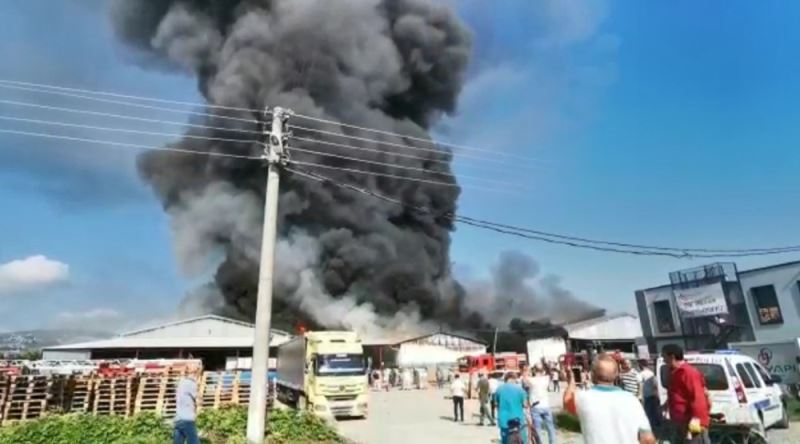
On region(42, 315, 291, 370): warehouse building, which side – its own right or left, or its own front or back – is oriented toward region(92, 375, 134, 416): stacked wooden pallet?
front

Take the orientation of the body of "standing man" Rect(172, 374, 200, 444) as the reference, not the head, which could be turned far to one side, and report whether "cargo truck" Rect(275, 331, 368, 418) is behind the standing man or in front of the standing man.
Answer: in front

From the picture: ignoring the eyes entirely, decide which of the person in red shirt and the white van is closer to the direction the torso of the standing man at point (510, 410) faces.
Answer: the white van

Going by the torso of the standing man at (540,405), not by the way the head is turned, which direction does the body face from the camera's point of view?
away from the camera

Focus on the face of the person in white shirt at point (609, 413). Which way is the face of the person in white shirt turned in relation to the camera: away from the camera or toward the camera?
away from the camera

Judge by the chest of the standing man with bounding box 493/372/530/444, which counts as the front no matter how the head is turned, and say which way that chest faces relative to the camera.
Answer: away from the camera

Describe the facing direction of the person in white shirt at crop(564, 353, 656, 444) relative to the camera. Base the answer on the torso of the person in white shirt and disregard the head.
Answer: away from the camera

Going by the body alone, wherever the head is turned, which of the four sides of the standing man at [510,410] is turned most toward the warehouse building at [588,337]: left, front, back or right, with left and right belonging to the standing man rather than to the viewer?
front

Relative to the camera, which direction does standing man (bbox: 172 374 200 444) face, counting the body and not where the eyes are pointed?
away from the camera

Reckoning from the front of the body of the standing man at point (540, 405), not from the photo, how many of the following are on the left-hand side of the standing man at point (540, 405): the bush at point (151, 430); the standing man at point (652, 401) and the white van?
1
